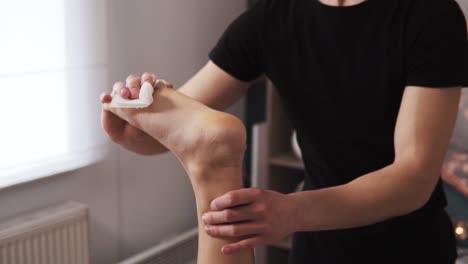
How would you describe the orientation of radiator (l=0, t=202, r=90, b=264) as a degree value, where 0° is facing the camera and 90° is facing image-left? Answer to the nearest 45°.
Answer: approximately 315°

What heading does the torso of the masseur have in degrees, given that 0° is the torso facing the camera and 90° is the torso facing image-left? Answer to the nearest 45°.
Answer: approximately 45°

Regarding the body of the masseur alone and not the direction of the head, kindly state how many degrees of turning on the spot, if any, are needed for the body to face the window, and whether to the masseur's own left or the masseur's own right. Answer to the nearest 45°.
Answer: approximately 90° to the masseur's own right
